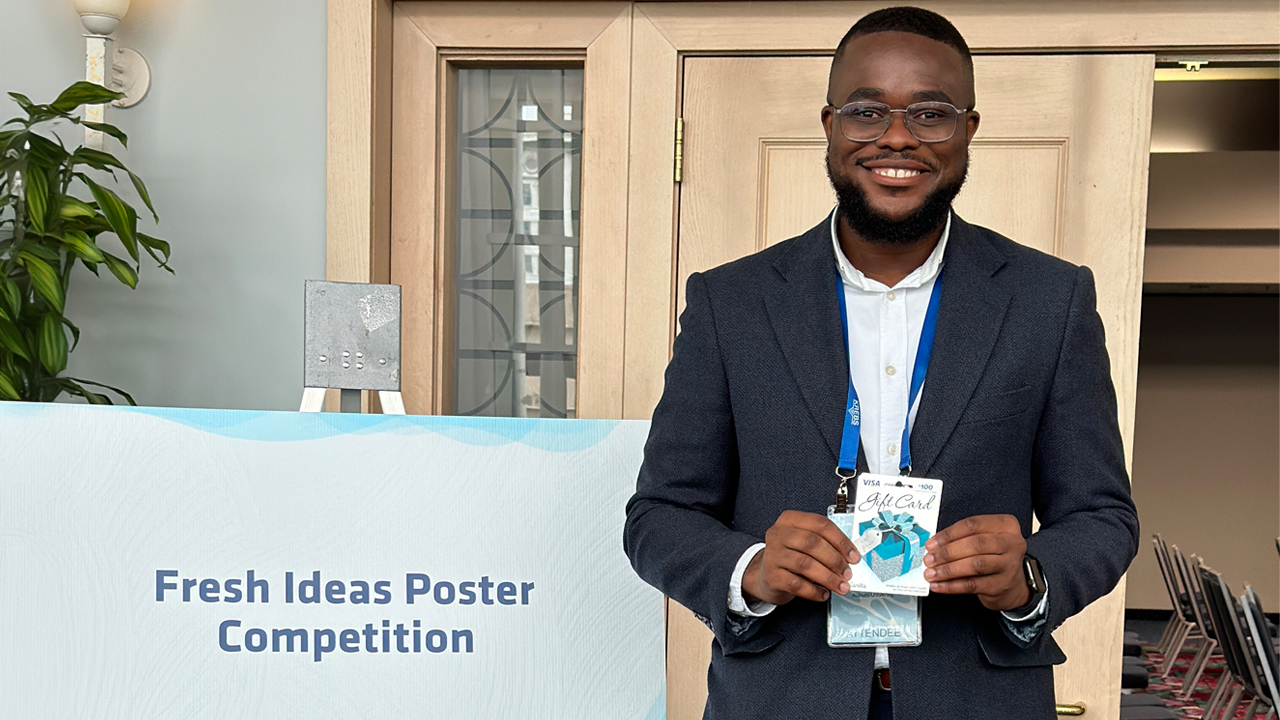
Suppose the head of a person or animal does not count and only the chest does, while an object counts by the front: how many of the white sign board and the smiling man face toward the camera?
2

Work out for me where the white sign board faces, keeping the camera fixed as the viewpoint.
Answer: facing the viewer

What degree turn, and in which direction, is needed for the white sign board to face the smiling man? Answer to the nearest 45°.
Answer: approximately 45° to its left

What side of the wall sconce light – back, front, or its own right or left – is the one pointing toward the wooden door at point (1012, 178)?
left

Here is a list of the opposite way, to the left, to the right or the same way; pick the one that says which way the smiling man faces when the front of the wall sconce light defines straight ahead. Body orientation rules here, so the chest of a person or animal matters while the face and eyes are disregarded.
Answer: the same way

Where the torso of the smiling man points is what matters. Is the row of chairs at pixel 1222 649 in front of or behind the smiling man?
behind

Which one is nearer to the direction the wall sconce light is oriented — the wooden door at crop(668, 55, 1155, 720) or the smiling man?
the smiling man

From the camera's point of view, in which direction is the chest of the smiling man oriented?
toward the camera

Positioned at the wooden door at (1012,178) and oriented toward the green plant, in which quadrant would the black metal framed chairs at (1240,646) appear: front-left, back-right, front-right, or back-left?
back-right

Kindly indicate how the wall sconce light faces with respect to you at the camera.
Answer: facing the viewer and to the left of the viewer

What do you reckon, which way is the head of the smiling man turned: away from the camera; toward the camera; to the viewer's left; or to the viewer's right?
toward the camera
